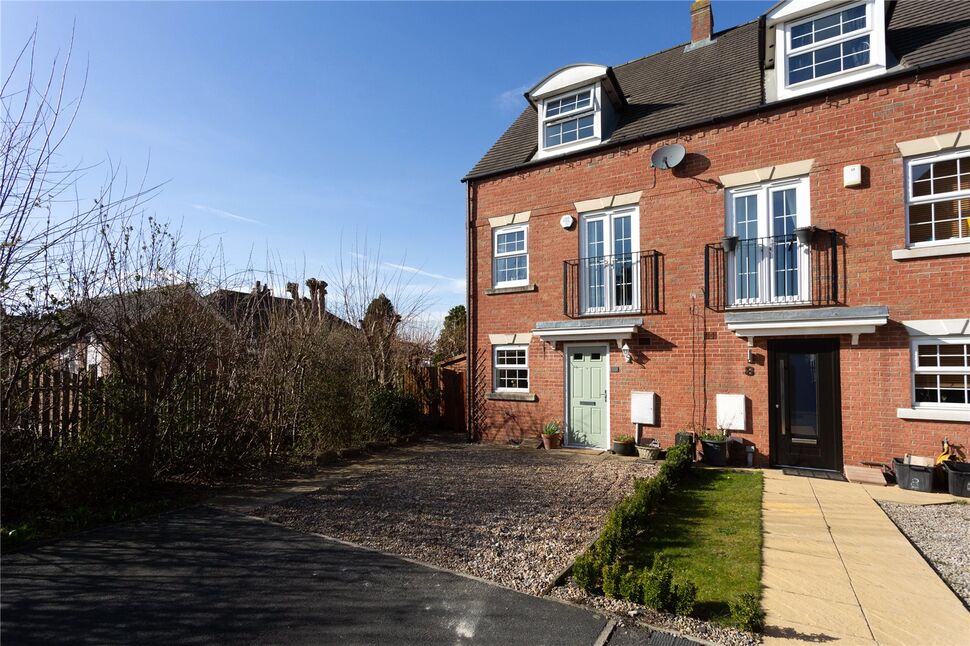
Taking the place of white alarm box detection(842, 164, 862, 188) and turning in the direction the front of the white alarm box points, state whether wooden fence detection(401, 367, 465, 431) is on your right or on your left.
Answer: on your right

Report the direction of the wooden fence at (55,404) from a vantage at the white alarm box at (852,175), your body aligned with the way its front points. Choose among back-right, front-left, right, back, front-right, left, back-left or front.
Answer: front-right

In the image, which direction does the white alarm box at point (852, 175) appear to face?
toward the camera

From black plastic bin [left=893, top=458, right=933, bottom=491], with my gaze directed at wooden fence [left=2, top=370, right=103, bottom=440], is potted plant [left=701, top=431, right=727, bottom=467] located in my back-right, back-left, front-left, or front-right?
front-right
